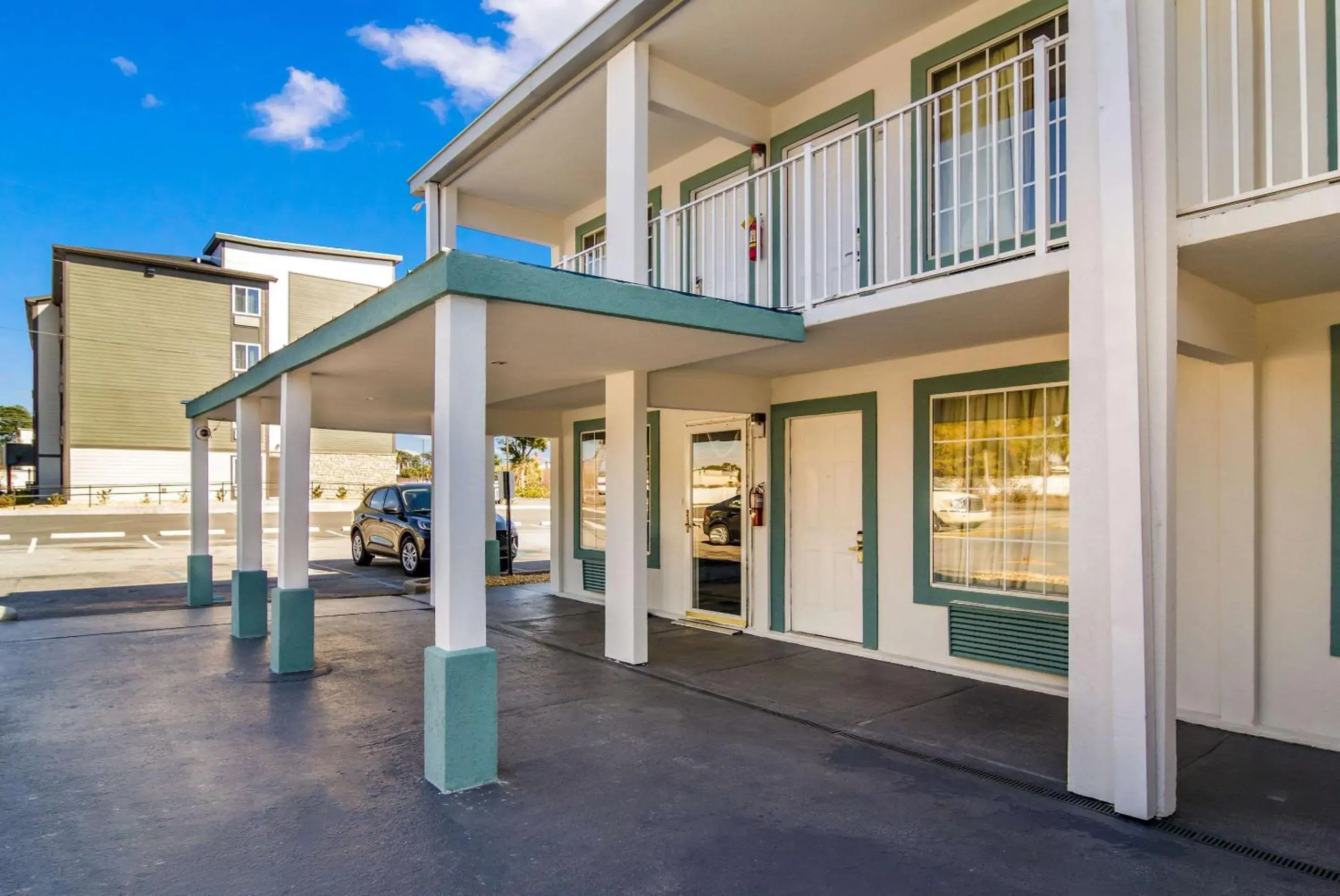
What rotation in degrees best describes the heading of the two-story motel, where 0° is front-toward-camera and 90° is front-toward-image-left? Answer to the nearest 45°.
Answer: approximately 45°

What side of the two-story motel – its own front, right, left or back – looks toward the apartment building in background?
right

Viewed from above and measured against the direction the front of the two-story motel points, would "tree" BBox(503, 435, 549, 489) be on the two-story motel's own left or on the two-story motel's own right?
on the two-story motel's own right

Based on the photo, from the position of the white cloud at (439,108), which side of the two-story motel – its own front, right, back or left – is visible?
right

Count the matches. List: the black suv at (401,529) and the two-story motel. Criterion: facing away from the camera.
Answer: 0
